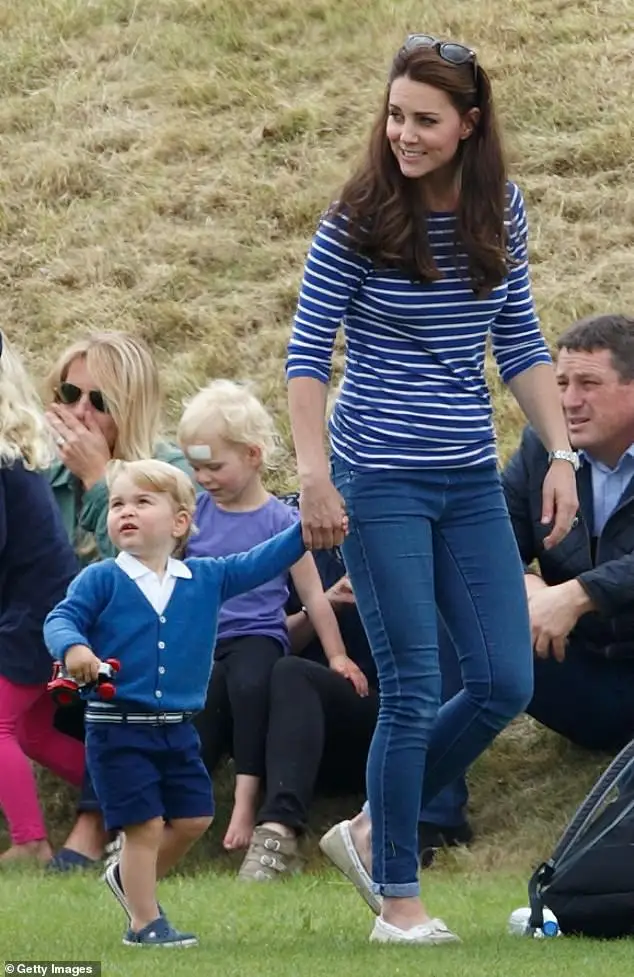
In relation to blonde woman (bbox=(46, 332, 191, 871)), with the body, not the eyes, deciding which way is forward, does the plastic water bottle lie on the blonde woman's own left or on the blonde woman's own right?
on the blonde woman's own left

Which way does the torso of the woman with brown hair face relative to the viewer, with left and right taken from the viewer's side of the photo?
facing the viewer and to the right of the viewer

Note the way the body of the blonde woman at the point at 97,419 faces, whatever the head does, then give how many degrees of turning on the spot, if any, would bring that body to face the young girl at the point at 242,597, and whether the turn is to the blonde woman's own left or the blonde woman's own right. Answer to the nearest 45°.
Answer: approximately 90° to the blonde woman's own left

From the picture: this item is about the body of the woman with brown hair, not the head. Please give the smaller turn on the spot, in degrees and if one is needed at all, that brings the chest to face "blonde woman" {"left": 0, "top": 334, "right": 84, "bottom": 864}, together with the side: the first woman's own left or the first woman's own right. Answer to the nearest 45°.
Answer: approximately 180°

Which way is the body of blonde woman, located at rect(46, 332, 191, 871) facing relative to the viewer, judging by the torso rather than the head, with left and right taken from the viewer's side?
facing the viewer and to the left of the viewer
